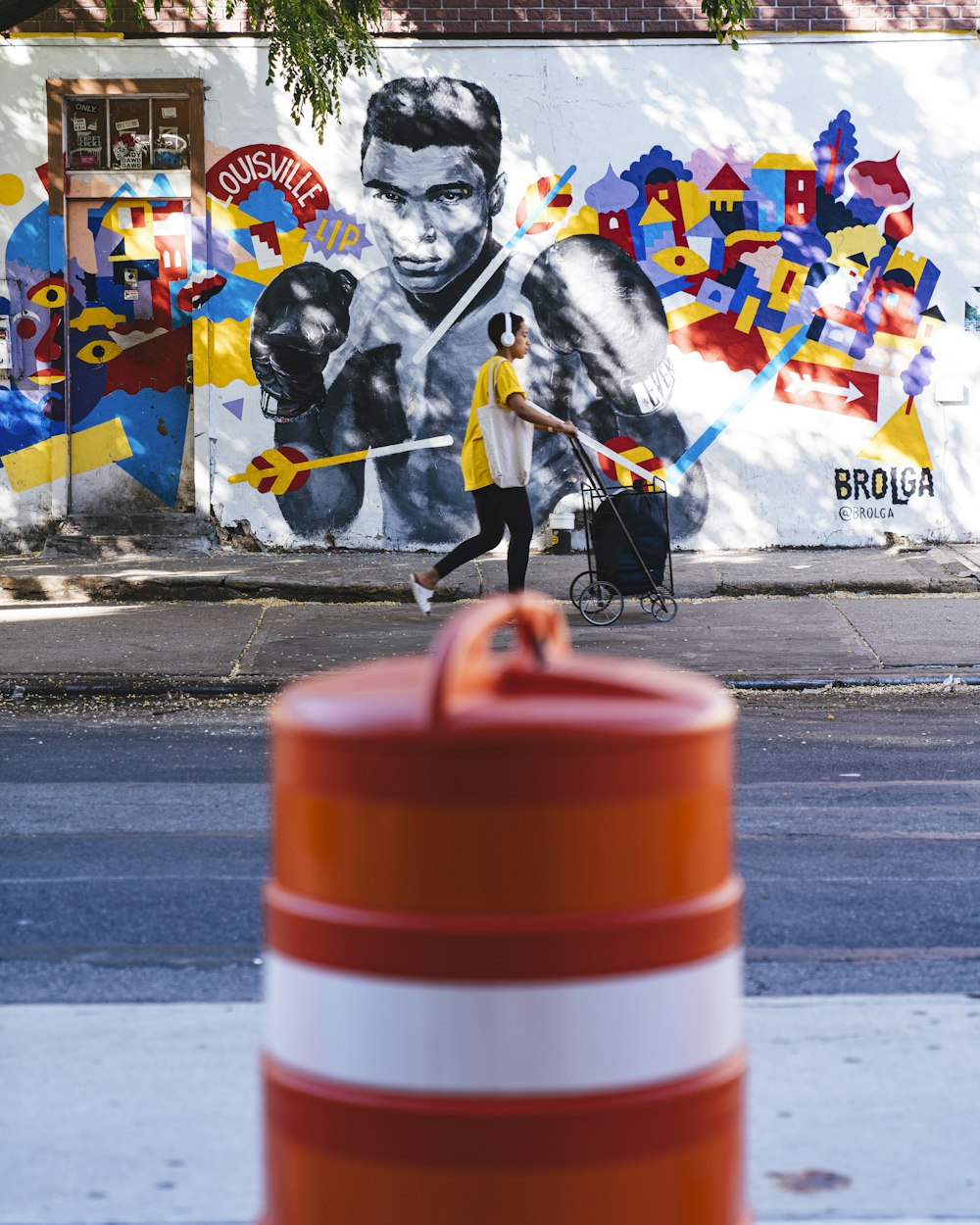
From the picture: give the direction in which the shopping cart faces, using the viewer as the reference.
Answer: facing to the right of the viewer

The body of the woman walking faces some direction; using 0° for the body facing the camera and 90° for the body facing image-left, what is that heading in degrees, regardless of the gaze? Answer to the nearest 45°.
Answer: approximately 270°

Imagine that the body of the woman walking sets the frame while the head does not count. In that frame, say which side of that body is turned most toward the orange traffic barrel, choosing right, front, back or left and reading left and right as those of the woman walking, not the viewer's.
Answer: right

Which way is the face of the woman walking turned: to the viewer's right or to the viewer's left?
to the viewer's right

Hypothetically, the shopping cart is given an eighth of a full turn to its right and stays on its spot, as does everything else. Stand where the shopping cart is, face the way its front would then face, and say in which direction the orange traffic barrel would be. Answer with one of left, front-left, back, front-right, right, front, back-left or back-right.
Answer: front-right
